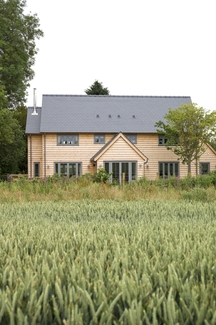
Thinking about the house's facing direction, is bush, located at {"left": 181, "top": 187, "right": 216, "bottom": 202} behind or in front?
in front

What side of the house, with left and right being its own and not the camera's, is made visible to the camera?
front

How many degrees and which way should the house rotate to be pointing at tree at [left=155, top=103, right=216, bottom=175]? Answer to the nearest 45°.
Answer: approximately 90° to its left

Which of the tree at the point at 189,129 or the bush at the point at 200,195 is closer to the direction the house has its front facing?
the bush
